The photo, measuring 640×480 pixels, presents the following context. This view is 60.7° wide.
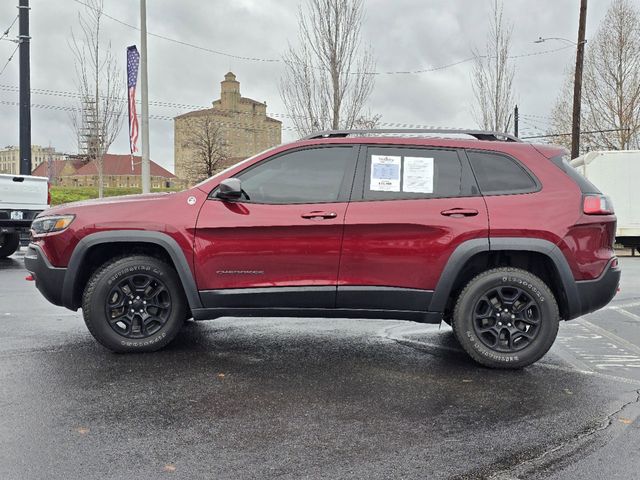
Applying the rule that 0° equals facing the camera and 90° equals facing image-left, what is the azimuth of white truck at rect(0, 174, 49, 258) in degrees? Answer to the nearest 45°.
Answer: approximately 180°

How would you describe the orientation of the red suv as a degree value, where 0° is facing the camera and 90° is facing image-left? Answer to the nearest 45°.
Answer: approximately 90°

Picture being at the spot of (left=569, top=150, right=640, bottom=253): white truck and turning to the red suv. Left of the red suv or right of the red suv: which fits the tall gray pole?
right

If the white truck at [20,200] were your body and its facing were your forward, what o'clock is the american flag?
The american flag is roughly at 1 o'clock from the white truck.

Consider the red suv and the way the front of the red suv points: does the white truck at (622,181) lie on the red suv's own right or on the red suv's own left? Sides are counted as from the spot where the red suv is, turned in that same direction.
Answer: on the red suv's own right

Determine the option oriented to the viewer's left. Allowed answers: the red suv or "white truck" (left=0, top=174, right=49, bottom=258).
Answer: the red suv

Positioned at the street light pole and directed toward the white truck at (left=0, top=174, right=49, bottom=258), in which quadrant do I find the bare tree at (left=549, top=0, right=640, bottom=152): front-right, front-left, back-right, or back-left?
back-right
